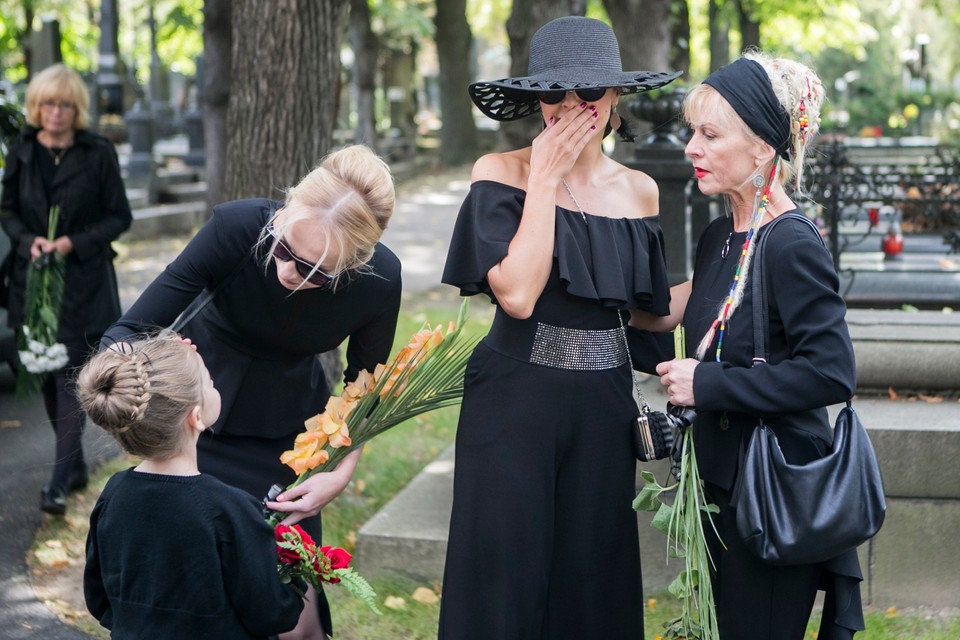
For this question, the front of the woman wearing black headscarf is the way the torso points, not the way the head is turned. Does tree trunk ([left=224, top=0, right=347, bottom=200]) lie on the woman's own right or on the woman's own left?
on the woman's own right

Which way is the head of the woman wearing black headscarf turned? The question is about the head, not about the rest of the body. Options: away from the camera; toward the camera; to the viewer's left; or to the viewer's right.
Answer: to the viewer's left

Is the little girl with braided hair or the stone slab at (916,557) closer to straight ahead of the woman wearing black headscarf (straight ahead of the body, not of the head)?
the little girl with braided hair

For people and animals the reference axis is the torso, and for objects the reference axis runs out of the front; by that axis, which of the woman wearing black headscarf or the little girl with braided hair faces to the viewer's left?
the woman wearing black headscarf

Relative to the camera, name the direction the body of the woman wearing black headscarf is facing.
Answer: to the viewer's left

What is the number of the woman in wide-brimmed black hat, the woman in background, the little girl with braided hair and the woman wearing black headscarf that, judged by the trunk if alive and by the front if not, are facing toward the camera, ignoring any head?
2

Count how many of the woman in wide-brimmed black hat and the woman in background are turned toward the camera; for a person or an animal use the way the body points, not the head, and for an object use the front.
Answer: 2

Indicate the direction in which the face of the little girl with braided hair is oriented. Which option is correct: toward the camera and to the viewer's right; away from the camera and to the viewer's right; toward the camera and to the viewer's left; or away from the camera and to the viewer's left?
away from the camera and to the viewer's right

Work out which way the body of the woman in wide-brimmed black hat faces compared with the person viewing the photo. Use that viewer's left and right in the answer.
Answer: facing the viewer

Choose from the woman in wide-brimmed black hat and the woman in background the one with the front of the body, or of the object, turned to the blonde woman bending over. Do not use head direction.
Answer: the woman in background

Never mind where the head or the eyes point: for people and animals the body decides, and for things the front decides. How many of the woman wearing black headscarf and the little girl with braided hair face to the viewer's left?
1

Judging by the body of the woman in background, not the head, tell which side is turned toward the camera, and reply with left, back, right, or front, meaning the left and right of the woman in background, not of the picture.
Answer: front

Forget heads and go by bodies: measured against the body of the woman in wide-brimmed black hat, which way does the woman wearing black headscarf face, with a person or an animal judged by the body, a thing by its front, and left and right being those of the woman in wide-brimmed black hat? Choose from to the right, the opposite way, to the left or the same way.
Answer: to the right

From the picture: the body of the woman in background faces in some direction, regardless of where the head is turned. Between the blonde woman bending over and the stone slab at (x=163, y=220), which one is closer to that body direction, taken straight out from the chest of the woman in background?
the blonde woman bending over
